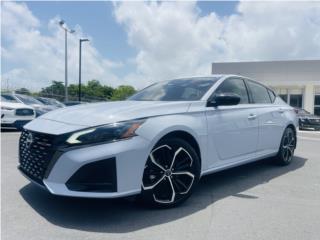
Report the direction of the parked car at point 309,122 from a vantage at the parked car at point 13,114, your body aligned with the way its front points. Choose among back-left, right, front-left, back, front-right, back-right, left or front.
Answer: front-left

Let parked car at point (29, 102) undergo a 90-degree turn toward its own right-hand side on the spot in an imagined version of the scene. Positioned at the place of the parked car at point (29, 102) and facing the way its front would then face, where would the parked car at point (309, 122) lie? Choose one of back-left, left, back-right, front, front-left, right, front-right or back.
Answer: back-left

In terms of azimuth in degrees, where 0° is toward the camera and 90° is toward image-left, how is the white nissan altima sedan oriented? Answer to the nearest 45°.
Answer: approximately 45°

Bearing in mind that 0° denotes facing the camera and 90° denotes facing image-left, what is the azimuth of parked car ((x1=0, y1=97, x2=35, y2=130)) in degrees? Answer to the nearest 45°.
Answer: approximately 315°

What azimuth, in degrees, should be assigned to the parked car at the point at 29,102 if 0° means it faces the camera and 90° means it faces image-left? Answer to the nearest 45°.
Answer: approximately 315°

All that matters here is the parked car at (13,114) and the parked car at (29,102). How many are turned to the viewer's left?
0

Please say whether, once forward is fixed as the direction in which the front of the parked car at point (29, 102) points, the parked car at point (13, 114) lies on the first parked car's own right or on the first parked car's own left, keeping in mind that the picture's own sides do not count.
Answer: on the first parked car's own right

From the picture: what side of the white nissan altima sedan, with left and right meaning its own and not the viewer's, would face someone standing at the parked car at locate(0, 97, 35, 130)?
right

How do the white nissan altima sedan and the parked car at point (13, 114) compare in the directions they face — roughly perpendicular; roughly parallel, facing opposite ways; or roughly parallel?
roughly perpendicular
